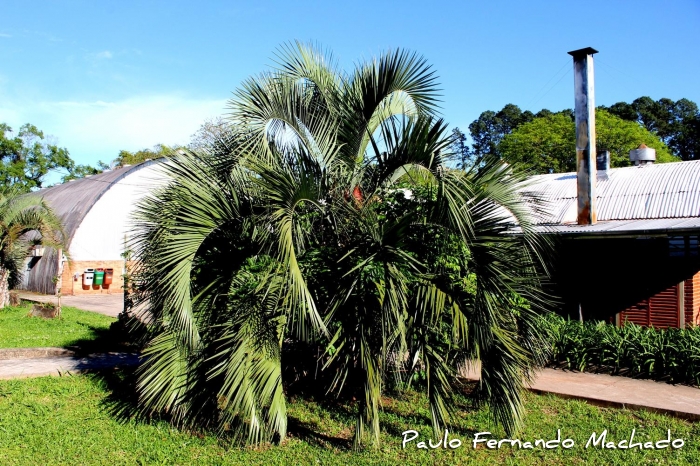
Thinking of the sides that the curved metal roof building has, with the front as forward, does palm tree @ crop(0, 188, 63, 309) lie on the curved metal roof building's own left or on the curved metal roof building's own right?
on the curved metal roof building's own right

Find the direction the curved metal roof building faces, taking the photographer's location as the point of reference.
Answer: facing the viewer and to the right of the viewer

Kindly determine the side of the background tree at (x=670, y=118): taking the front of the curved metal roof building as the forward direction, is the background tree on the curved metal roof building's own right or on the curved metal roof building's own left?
on the curved metal roof building's own left

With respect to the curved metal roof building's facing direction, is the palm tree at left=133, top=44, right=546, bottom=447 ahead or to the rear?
ahead

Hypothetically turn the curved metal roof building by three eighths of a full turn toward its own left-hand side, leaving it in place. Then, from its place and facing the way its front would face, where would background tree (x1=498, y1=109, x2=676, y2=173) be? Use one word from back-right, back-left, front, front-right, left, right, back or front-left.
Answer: right
